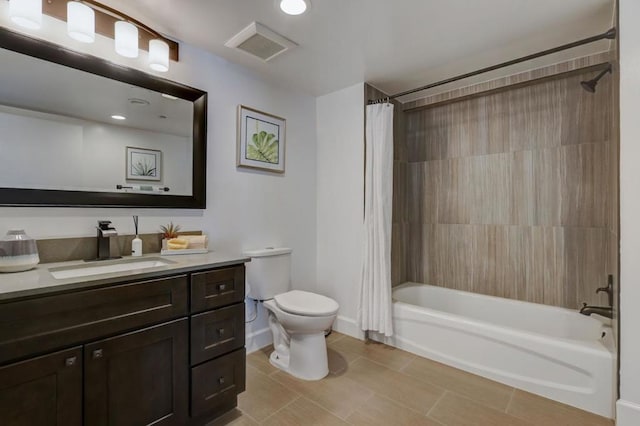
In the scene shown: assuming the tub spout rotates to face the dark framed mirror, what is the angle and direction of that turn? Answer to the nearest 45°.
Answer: approximately 45° to its left

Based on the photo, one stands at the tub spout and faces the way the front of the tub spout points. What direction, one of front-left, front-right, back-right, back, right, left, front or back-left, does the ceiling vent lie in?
front-left

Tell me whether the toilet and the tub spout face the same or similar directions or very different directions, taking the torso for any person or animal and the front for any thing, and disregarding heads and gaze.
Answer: very different directions

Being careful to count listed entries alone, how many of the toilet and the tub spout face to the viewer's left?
1

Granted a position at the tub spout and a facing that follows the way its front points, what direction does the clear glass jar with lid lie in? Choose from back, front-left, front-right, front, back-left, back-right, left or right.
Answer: front-left

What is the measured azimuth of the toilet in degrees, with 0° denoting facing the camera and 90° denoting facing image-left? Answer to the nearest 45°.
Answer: approximately 315°

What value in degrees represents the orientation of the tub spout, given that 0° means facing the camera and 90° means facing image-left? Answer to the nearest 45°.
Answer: approximately 90°

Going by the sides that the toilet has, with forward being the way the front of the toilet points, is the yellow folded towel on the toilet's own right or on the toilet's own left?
on the toilet's own right

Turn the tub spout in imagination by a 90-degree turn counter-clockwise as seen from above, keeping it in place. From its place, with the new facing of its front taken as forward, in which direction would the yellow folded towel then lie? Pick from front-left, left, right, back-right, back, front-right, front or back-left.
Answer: front-right
